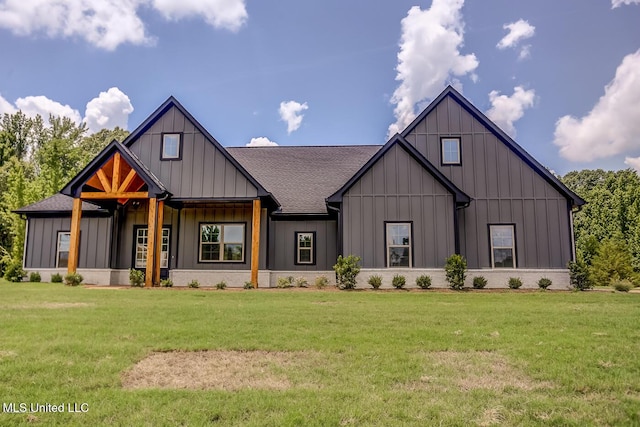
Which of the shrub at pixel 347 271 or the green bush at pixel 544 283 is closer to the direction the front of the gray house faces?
the shrub

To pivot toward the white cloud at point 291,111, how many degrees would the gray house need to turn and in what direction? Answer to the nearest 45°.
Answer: approximately 180°

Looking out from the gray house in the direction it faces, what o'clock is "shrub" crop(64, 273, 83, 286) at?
The shrub is roughly at 3 o'clock from the gray house.

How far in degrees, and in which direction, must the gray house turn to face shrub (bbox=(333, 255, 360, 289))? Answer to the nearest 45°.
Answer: approximately 45° to its left

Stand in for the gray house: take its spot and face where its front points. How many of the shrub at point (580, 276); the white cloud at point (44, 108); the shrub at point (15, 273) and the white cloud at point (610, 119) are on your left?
2

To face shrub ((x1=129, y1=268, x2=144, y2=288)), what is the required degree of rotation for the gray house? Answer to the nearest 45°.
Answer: approximately 90° to its right

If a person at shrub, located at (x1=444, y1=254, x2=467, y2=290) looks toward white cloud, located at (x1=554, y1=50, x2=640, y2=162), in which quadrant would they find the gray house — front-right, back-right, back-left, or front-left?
back-left

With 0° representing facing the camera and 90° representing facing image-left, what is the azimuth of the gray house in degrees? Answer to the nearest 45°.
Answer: approximately 0°

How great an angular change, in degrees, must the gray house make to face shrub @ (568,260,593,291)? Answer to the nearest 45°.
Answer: approximately 90° to its left

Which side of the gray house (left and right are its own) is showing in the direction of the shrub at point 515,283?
left
